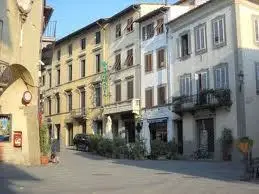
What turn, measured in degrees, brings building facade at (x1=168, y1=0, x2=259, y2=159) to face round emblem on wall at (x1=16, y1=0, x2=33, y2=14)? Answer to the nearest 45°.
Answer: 0° — it already faces it

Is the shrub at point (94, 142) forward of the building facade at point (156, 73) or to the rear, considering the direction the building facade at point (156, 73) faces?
forward

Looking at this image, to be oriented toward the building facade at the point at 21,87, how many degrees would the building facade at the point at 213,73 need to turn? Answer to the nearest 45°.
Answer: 0° — it already faces it

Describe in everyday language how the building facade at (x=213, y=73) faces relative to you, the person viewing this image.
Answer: facing the viewer and to the left of the viewer

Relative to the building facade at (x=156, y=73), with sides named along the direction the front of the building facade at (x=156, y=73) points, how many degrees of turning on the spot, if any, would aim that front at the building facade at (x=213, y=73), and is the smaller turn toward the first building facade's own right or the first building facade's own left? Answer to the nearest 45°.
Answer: approximately 90° to the first building facade's own left

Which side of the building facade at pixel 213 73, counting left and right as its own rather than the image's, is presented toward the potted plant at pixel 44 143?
front

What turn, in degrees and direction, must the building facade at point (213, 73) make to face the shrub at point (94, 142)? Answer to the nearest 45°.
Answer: approximately 45° to its right

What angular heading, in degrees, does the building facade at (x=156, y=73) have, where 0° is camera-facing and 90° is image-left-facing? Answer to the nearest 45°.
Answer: approximately 45°

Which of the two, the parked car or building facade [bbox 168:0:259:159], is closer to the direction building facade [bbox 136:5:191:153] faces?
the parked car

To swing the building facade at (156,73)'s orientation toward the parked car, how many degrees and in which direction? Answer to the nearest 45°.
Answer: approximately 45° to its right

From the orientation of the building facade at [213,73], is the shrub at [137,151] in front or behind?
in front

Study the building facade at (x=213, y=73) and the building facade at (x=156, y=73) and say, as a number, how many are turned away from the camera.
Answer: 0
